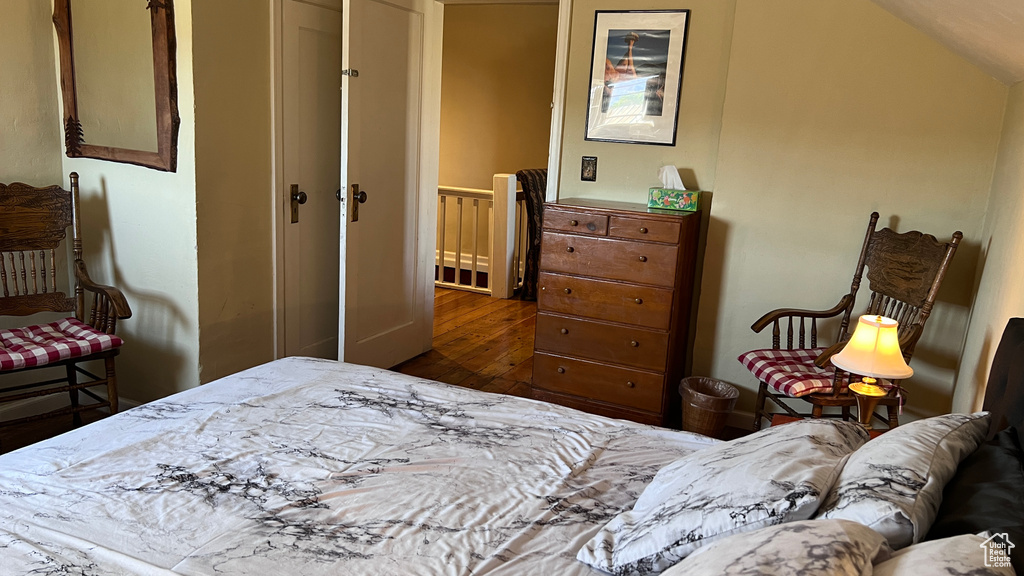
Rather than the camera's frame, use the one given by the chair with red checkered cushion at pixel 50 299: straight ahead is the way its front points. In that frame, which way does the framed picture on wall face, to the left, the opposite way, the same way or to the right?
to the right

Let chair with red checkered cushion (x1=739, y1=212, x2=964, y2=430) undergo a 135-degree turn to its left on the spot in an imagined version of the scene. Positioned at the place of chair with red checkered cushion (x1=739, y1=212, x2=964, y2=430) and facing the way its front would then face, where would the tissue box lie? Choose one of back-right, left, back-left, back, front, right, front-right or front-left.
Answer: back

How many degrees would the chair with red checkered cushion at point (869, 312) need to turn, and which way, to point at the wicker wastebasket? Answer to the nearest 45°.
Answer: approximately 45° to its right

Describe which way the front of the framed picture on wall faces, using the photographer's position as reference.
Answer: facing the viewer

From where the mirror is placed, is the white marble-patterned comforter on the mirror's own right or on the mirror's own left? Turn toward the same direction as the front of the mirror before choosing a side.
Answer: on the mirror's own left

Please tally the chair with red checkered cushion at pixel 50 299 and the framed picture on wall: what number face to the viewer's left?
0

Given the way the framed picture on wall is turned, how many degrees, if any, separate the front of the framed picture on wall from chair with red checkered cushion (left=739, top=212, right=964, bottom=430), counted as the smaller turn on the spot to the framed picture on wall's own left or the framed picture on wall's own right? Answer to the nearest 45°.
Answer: approximately 45° to the framed picture on wall's own left

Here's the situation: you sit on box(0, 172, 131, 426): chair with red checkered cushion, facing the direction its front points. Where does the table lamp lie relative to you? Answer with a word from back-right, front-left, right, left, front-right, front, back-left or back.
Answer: front

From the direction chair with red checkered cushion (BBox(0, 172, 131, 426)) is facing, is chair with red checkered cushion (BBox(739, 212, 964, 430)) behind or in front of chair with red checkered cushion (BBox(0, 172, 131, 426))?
in front

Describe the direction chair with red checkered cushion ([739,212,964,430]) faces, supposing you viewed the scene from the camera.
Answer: facing the viewer and to the left of the viewer

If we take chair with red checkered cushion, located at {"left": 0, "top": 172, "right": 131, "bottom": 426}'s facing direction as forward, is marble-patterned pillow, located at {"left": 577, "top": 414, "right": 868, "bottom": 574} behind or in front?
in front

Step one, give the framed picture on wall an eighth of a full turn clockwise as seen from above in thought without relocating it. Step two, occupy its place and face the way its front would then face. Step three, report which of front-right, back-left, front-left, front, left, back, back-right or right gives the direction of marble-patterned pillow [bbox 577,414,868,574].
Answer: front-left

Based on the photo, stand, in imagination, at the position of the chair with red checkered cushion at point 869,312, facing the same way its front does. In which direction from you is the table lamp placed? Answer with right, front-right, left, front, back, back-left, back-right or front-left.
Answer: front-left

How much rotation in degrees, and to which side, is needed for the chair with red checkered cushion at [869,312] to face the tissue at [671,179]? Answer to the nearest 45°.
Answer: approximately 45° to its right

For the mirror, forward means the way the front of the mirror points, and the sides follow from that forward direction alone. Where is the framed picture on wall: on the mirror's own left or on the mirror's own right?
on the mirror's own left
